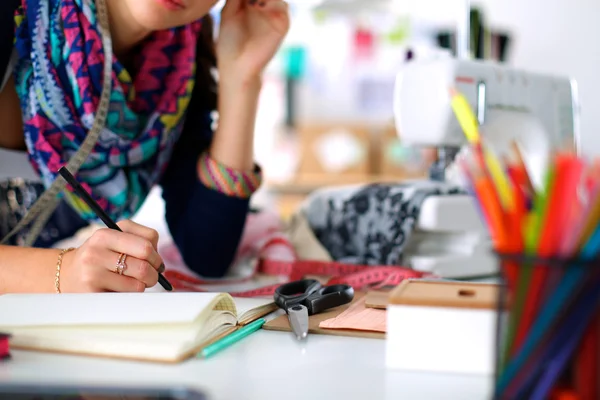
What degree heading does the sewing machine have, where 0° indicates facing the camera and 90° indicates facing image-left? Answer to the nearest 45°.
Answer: approximately 315°

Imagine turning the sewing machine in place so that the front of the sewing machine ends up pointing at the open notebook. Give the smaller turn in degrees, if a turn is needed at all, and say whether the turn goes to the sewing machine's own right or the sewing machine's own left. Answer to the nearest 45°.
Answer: approximately 45° to the sewing machine's own right

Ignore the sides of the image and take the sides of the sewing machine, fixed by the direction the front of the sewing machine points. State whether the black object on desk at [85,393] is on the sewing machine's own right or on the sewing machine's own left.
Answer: on the sewing machine's own right

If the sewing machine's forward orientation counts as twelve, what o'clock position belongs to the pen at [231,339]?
The pen is roughly at 2 o'clock from the sewing machine.

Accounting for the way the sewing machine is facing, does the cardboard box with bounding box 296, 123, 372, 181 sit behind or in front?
behind

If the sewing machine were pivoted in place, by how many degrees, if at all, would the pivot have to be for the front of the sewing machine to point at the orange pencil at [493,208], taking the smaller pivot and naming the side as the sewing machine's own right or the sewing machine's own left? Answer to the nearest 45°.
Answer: approximately 45° to the sewing machine's own right
